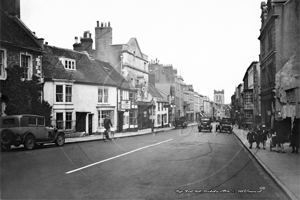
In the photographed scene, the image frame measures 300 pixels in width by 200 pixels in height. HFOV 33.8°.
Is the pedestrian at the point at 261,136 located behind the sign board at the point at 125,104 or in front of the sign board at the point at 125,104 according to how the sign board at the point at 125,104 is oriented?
in front

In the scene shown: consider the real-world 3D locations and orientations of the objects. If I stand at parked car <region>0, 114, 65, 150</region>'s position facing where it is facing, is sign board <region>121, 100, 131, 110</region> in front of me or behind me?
in front

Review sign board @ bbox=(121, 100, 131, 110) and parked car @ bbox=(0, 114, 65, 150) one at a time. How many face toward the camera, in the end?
1

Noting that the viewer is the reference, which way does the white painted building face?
facing the viewer and to the right of the viewer

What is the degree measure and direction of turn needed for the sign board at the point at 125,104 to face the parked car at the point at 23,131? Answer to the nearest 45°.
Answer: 0° — it already faces it

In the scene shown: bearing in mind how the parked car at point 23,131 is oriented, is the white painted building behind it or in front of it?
in front

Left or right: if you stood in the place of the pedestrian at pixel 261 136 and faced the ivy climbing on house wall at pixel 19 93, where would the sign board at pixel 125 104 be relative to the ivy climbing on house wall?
right

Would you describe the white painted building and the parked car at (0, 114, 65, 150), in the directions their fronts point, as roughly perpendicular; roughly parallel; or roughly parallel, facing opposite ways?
roughly perpendicular

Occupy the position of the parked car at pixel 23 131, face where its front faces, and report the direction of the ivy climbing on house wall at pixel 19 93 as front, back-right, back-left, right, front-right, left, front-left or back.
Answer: front-left

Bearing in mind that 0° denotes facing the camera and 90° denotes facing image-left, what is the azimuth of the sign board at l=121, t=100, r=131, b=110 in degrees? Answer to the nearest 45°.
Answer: approximately 0°

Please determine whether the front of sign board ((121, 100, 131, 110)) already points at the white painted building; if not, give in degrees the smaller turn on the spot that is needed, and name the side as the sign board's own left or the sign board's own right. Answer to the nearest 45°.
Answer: approximately 45° to the sign board's own right
